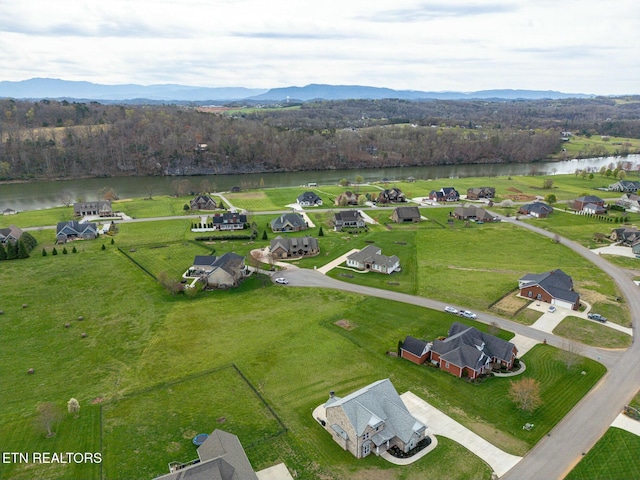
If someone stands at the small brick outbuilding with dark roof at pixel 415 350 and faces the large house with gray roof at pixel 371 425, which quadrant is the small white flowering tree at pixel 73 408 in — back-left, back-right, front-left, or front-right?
front-right

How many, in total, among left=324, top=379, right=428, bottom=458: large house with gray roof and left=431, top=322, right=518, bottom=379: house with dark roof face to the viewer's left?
0

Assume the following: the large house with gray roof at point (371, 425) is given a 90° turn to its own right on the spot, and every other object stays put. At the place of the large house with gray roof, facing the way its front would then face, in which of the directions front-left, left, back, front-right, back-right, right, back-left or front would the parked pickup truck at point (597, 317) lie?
back

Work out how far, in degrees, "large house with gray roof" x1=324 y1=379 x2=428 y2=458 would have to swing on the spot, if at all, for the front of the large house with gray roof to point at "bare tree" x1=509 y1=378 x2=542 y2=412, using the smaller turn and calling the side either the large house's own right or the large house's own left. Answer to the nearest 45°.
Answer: approximately 90° to the large house's own left

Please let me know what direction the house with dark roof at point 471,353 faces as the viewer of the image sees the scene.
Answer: facing the viewer and to the right of the viewer

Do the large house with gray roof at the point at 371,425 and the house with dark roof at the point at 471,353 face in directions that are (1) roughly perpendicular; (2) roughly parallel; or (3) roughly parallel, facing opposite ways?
roughly parallel

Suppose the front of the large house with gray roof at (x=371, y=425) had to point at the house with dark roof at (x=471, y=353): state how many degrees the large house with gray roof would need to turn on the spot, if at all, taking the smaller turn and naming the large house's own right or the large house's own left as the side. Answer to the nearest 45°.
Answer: approximately 90° to the large house's own left
